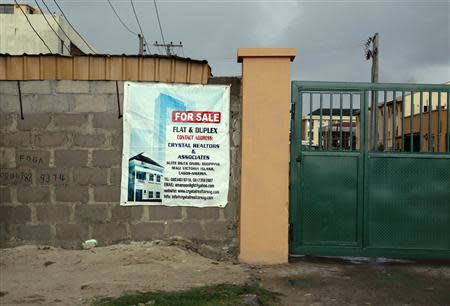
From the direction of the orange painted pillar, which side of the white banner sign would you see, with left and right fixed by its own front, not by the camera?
left

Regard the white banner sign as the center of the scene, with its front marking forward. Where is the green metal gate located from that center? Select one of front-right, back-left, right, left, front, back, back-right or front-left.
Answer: left

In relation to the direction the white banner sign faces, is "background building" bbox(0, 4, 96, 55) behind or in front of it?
behind

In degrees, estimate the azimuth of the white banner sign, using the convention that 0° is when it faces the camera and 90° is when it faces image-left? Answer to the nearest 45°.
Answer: approximately 0°

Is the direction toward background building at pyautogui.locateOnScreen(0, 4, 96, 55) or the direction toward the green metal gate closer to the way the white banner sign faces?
the green metal gate
